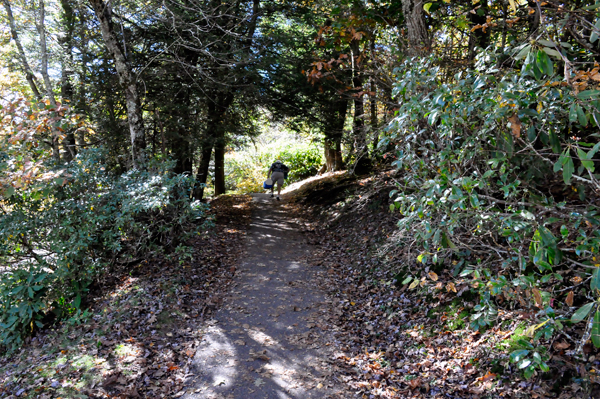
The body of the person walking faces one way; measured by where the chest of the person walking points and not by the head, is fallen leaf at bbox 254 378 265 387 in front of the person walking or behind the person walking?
behind

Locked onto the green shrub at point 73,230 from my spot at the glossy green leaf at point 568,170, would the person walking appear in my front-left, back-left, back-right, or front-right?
front-right

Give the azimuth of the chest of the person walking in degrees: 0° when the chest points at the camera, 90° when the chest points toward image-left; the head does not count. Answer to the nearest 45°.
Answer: approximately 180°

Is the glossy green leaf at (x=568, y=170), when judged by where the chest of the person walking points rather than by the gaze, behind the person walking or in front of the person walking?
behind

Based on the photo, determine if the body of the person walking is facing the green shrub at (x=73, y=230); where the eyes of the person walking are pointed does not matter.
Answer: no

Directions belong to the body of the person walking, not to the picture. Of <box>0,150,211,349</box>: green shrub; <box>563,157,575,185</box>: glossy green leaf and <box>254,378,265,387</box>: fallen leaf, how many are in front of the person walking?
0
